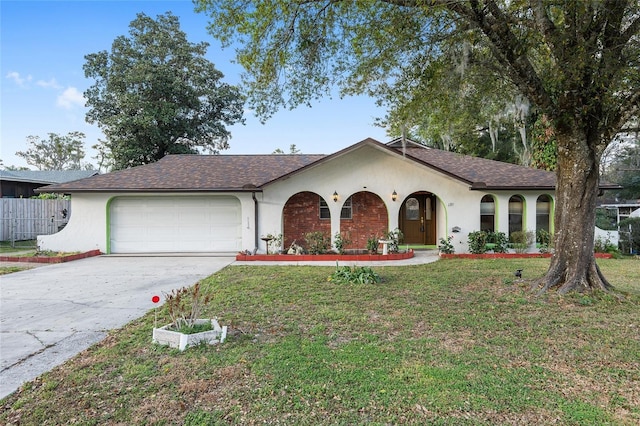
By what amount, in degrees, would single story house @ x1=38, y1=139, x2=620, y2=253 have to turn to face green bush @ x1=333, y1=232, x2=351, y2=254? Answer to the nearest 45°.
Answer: approximately 45° to its left

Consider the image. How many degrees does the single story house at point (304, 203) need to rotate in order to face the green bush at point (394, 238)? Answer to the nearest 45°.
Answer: approximately 90° to its left

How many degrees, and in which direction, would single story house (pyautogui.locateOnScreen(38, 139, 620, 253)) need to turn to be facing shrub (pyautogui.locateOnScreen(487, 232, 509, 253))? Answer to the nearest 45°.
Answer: approximately 90° to its left

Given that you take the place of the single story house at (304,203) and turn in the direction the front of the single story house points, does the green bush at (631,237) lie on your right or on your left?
on your left

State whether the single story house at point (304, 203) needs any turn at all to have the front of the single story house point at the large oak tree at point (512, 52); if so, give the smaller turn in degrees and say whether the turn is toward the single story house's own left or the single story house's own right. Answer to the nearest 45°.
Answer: approximately 45° to the single story house's own left

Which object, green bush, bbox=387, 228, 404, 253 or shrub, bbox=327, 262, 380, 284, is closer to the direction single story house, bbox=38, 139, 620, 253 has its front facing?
the shrub

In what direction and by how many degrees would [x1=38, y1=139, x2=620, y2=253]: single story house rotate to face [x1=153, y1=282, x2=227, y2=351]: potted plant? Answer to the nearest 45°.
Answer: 0° — it already faces it

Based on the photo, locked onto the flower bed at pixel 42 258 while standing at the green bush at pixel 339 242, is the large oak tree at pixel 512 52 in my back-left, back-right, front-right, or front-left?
back-left

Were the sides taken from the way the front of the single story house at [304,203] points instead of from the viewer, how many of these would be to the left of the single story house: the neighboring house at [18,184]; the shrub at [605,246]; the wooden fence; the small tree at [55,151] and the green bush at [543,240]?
2

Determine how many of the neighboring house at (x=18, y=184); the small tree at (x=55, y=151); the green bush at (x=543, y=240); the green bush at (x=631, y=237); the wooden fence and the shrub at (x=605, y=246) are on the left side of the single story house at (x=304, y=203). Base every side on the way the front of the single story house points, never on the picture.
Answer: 3

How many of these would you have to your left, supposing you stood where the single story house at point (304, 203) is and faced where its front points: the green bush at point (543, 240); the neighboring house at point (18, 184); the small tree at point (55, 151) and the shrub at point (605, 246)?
2

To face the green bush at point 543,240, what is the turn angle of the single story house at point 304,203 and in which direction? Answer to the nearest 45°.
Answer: approximately 90° to its left

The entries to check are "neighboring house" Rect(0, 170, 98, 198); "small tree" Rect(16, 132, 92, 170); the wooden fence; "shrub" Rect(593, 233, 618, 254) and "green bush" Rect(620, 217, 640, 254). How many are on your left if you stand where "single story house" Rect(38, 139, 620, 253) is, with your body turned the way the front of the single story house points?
2

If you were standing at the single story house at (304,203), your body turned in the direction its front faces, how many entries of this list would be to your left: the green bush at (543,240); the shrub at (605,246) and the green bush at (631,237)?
3

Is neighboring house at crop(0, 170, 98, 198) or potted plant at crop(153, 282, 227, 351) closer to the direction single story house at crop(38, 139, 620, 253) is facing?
the potted plant

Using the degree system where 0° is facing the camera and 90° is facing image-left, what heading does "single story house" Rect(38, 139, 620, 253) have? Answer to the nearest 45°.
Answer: approximately 0°
